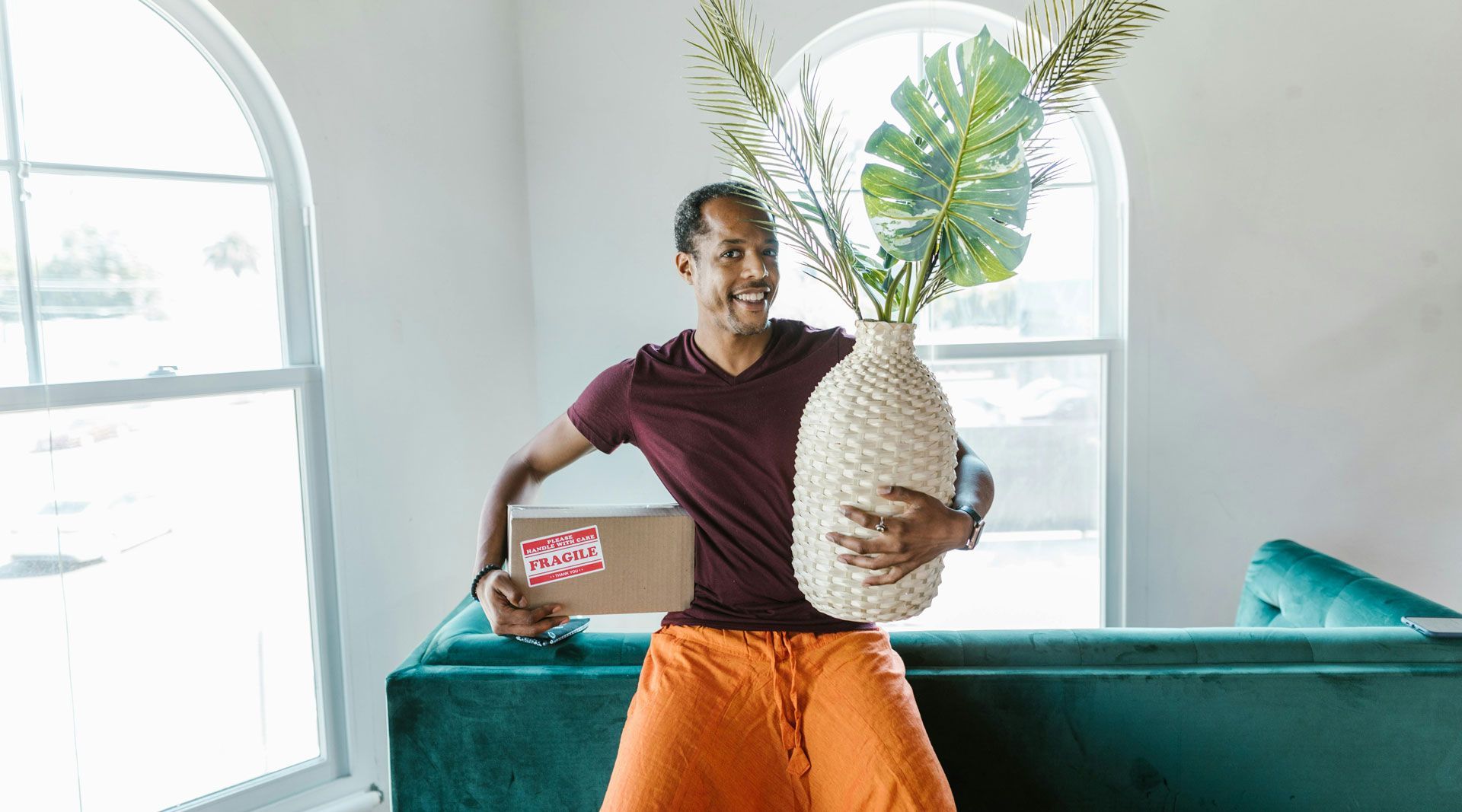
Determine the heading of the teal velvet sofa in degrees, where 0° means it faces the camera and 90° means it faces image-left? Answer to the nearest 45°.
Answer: approximately 180°

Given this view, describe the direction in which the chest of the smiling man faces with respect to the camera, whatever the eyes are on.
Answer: toward the camera

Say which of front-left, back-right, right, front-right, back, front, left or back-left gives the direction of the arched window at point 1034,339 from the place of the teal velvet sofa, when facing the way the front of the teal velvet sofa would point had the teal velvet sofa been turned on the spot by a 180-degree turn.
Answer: back

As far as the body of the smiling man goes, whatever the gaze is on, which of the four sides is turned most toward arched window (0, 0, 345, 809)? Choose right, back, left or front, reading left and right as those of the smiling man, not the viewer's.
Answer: right

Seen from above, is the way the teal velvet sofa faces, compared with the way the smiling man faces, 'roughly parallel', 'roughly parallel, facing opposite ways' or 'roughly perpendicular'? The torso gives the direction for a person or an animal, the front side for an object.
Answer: roughly parallel, facing opposite ways

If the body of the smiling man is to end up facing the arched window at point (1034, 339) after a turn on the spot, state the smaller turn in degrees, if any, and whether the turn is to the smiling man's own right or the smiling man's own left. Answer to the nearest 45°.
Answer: approximately 135° to the smiling man's own left

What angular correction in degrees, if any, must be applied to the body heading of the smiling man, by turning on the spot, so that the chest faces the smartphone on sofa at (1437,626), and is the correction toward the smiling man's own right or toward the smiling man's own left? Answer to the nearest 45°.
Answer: approximately 90° to the smiling man's own left

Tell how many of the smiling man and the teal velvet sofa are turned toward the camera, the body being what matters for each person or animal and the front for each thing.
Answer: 1

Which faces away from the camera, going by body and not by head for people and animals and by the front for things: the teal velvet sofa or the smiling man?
the teal velvet sofa

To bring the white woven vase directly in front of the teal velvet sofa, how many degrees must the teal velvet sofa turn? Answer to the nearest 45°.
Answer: approximately 135° to its left

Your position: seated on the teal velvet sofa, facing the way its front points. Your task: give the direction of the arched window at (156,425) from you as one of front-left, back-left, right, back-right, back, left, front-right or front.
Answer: left
